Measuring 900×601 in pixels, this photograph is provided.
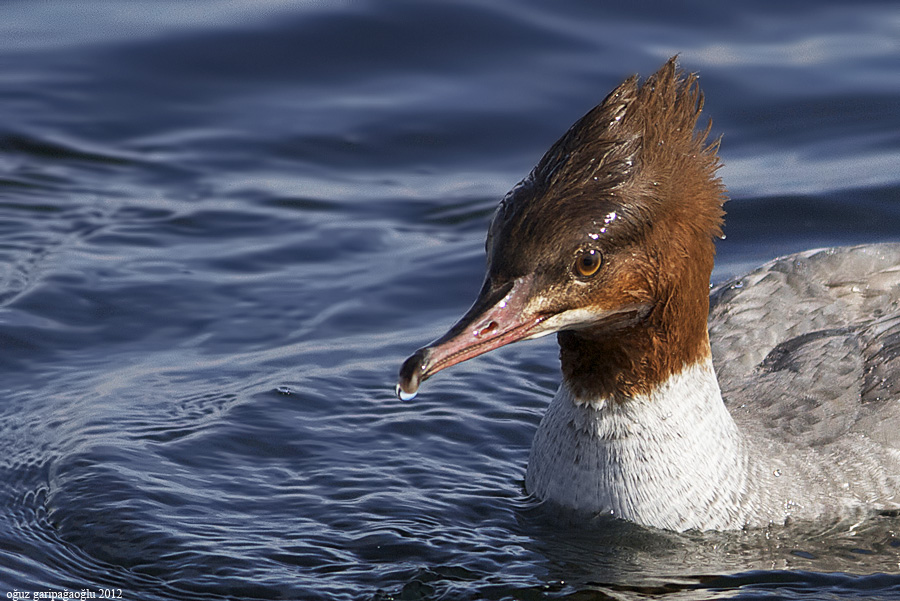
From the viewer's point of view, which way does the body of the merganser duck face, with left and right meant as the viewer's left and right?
facing the viewer and to the left of the viewer
